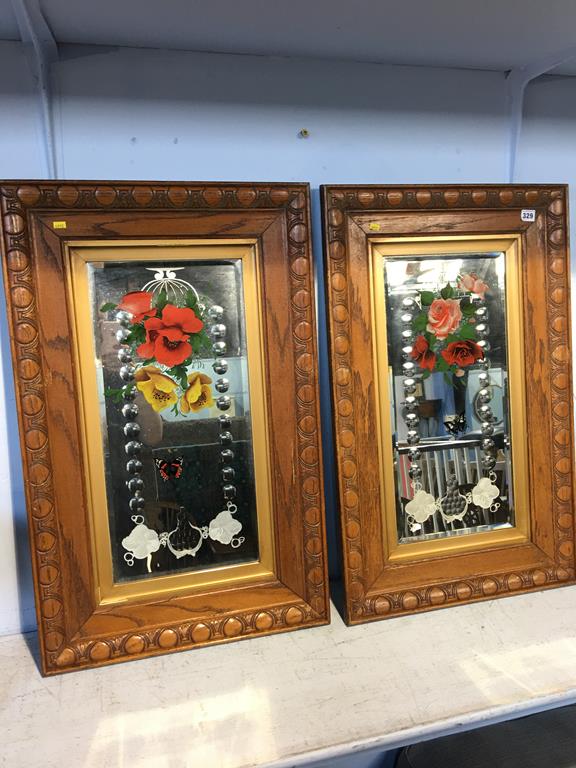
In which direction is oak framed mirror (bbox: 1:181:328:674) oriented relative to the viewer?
toward the camera

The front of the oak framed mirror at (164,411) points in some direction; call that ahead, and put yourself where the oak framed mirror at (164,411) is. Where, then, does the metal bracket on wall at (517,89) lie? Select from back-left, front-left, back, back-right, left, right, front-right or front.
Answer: left

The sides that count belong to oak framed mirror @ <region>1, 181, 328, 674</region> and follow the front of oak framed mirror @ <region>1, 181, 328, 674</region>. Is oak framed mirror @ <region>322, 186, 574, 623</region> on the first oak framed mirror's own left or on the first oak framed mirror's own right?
on the first oak framed mirror's own left
